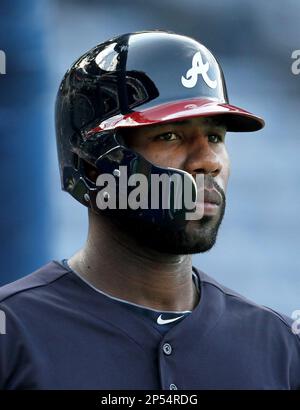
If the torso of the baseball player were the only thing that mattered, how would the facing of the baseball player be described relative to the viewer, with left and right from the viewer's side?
facing the viewer and to the right of the viewer

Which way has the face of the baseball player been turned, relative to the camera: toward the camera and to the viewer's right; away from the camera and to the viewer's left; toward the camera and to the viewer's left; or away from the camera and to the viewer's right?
toward the camera and to the viewer's right
